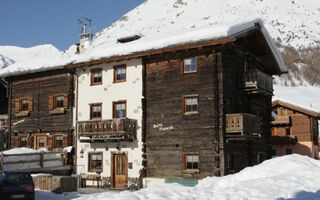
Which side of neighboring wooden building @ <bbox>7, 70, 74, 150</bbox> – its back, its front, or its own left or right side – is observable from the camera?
front

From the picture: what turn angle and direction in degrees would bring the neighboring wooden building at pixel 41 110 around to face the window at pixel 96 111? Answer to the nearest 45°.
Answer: approximately 45° to its left

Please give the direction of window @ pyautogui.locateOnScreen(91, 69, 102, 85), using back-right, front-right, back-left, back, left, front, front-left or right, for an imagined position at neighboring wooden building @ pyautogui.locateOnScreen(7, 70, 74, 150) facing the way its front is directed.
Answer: front-left

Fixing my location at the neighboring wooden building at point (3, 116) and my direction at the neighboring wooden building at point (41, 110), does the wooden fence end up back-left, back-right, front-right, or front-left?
front-right

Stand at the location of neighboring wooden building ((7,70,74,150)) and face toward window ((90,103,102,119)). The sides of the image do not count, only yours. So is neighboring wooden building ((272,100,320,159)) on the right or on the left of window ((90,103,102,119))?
left

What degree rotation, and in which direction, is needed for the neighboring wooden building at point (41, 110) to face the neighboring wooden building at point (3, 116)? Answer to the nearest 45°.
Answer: approximately 135° to its right

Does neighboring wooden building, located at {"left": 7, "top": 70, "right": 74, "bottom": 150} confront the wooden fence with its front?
yes

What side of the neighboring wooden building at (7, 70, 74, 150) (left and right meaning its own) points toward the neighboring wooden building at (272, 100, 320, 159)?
left

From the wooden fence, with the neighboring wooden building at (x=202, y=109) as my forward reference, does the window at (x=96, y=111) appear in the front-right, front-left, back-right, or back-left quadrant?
front-left
